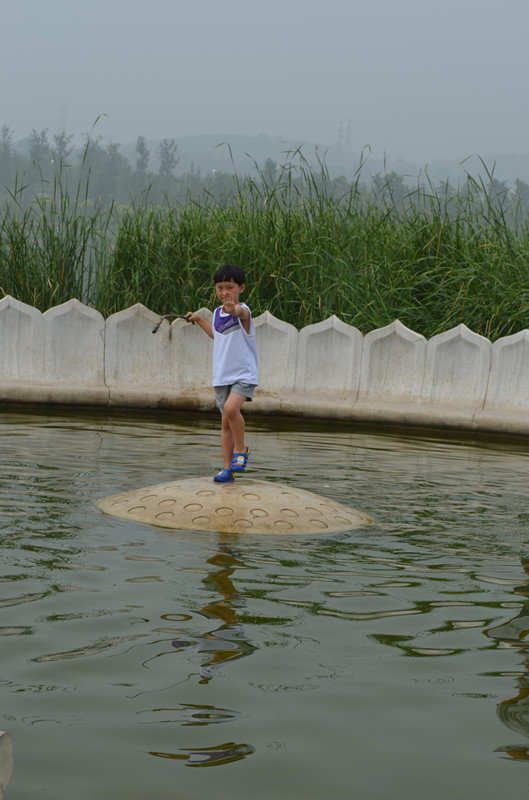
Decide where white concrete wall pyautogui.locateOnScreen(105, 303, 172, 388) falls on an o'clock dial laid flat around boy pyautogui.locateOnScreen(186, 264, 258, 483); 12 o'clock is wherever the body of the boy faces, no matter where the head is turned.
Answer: The white concrete wall is roughly at 4 o'clock from the boy.

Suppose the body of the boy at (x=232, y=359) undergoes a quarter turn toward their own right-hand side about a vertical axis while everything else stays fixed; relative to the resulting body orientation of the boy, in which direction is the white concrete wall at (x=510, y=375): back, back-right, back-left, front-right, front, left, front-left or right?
right

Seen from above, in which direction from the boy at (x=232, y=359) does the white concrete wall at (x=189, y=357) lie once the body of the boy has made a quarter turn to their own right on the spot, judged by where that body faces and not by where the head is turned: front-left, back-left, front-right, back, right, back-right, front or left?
front-right

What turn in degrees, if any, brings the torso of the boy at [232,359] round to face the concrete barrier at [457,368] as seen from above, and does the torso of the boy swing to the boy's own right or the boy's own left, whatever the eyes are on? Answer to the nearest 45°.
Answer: approximately 180°

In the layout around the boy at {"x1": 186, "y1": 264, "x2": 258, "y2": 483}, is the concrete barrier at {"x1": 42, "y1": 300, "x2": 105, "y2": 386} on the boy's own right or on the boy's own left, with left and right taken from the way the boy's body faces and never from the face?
on the boy's own right

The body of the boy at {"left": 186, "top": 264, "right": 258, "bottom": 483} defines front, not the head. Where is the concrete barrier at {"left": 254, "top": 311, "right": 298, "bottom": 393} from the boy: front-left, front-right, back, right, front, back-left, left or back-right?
back-right

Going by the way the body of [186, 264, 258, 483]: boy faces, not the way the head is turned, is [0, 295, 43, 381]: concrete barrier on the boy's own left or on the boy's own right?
on the boy's own right

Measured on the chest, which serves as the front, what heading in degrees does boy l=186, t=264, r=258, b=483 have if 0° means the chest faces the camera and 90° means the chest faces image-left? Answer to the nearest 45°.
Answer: approximately 45°
